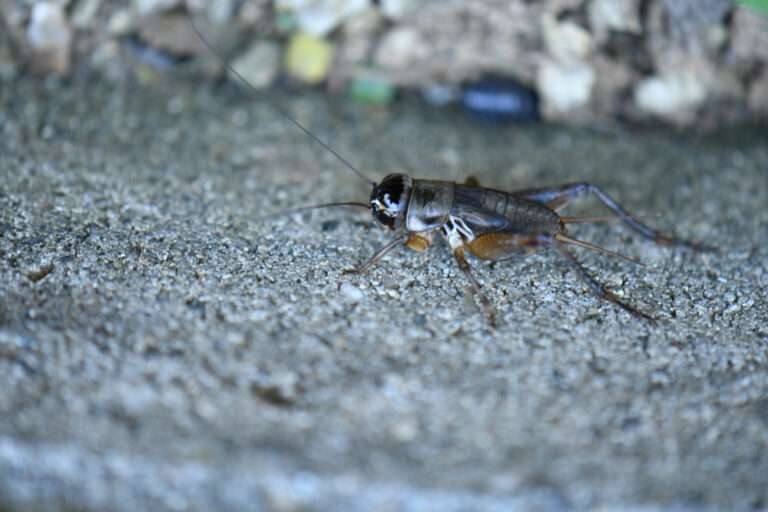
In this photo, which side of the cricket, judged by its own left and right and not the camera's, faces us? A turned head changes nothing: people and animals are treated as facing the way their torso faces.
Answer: left

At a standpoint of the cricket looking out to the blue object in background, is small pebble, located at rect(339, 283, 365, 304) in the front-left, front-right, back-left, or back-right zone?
back-left
